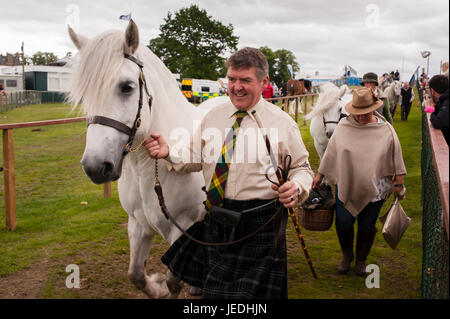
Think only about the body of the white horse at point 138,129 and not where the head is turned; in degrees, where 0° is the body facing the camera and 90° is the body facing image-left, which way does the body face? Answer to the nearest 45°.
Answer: approximately 45°

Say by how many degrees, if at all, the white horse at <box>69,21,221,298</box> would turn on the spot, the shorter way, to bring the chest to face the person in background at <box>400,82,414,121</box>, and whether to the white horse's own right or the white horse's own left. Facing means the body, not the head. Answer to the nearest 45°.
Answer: approximately 180°

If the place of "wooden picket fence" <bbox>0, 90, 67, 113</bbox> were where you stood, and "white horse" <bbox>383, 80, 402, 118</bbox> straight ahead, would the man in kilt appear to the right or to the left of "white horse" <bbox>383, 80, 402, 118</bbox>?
right

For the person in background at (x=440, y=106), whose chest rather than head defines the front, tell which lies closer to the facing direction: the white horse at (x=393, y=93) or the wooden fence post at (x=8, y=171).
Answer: the wooden fence post

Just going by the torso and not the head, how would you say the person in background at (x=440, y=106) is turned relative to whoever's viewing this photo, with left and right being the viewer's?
facing to the left of the viewer

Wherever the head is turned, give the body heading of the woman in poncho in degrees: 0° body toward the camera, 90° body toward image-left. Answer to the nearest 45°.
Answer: approximately 0°
